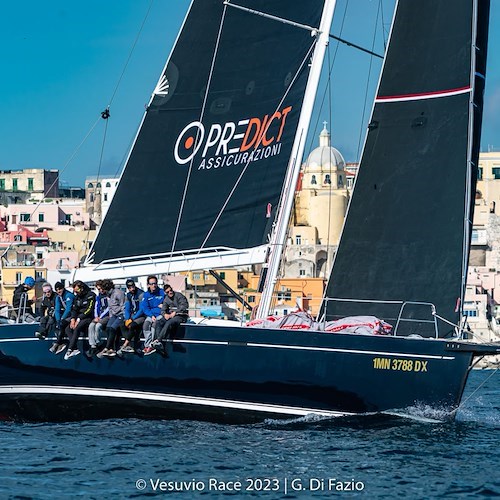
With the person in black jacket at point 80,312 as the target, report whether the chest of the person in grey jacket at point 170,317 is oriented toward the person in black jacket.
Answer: no

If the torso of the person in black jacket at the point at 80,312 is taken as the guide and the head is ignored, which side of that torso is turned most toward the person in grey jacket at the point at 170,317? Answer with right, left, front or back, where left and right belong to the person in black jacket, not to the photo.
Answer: left

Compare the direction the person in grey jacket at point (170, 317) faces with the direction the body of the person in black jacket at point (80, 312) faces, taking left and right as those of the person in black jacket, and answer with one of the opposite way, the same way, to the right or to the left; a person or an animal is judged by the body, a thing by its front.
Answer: the same way

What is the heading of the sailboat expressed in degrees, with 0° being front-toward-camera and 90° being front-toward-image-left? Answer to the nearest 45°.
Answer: approximately 270°

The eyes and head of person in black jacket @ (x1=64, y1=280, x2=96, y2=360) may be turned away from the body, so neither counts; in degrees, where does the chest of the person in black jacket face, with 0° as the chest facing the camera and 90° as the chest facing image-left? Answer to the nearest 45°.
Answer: approximately 45°

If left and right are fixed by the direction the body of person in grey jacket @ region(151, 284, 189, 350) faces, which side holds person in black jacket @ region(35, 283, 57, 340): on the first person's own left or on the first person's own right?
on the first person's own right

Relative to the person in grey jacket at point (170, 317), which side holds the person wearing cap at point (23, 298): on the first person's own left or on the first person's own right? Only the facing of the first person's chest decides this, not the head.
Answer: on the first person's own right

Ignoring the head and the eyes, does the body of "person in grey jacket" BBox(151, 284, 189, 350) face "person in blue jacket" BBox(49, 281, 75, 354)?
no

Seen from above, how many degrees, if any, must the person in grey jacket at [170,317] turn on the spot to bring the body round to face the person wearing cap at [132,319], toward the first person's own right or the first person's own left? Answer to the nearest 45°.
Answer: approximately 90° to the first person's own right

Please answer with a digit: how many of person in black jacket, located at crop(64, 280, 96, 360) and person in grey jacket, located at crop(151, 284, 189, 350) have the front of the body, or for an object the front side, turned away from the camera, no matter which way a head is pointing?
0

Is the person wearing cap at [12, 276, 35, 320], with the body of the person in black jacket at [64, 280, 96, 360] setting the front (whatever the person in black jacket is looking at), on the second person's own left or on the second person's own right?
on the second person's own right

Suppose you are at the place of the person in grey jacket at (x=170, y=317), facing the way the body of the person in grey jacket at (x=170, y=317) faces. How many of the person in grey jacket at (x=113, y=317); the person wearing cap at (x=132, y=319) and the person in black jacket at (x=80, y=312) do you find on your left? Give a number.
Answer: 0

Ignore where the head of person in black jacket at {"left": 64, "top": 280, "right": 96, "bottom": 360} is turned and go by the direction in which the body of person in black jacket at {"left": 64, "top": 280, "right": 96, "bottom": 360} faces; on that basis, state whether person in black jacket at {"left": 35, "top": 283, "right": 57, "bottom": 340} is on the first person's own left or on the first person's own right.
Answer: on the first person's own right

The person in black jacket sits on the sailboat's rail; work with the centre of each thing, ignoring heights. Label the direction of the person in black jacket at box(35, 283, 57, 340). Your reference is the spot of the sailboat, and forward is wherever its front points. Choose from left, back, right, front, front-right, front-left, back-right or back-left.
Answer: back

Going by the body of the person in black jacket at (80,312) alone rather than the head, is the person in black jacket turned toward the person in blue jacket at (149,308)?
no
